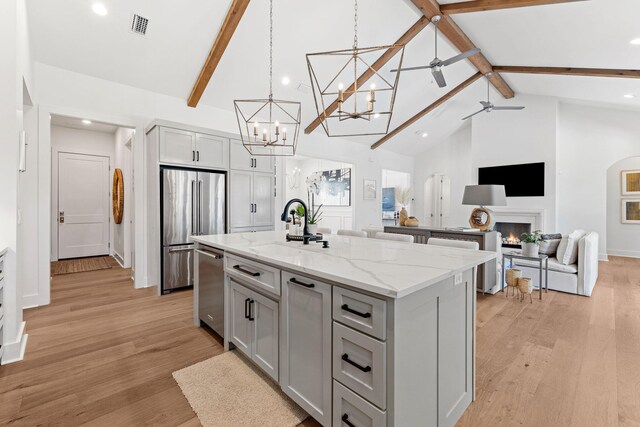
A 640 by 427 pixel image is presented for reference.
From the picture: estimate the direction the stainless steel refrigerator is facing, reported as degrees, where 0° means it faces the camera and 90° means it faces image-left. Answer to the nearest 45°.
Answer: approximately 315°

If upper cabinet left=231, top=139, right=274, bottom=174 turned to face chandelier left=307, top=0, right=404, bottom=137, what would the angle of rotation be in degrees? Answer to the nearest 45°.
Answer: approximately 45° to its left

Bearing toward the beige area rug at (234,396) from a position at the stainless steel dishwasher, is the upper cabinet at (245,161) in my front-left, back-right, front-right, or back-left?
back-left

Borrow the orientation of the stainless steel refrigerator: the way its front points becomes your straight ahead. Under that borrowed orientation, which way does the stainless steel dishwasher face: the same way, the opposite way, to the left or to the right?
to the right

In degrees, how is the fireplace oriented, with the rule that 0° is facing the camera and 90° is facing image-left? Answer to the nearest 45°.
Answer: approximately 0°

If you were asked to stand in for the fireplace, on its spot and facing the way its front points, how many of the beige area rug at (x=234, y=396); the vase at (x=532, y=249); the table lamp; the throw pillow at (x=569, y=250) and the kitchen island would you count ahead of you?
5

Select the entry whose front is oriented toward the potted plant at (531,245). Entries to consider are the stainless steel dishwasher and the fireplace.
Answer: the fireplace

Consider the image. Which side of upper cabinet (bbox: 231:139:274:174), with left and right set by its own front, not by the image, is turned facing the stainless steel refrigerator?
right

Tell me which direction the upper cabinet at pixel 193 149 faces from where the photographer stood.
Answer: facing the viewer and to the right of the viewer
